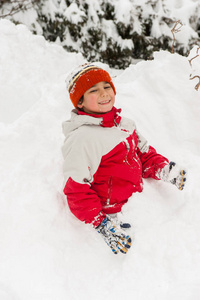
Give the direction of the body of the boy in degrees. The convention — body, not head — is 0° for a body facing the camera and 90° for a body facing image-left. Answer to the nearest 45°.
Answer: approximately 315°
